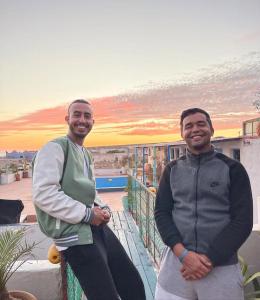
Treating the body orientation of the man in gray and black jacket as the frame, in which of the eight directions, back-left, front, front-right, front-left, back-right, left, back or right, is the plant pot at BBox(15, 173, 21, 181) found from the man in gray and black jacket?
back-right

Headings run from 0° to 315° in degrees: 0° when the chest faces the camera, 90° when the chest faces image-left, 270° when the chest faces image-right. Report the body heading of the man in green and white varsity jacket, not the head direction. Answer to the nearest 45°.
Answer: approximately 315°

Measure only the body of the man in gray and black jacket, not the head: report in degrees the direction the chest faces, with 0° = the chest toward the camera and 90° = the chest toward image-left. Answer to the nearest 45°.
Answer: approximately 0°
